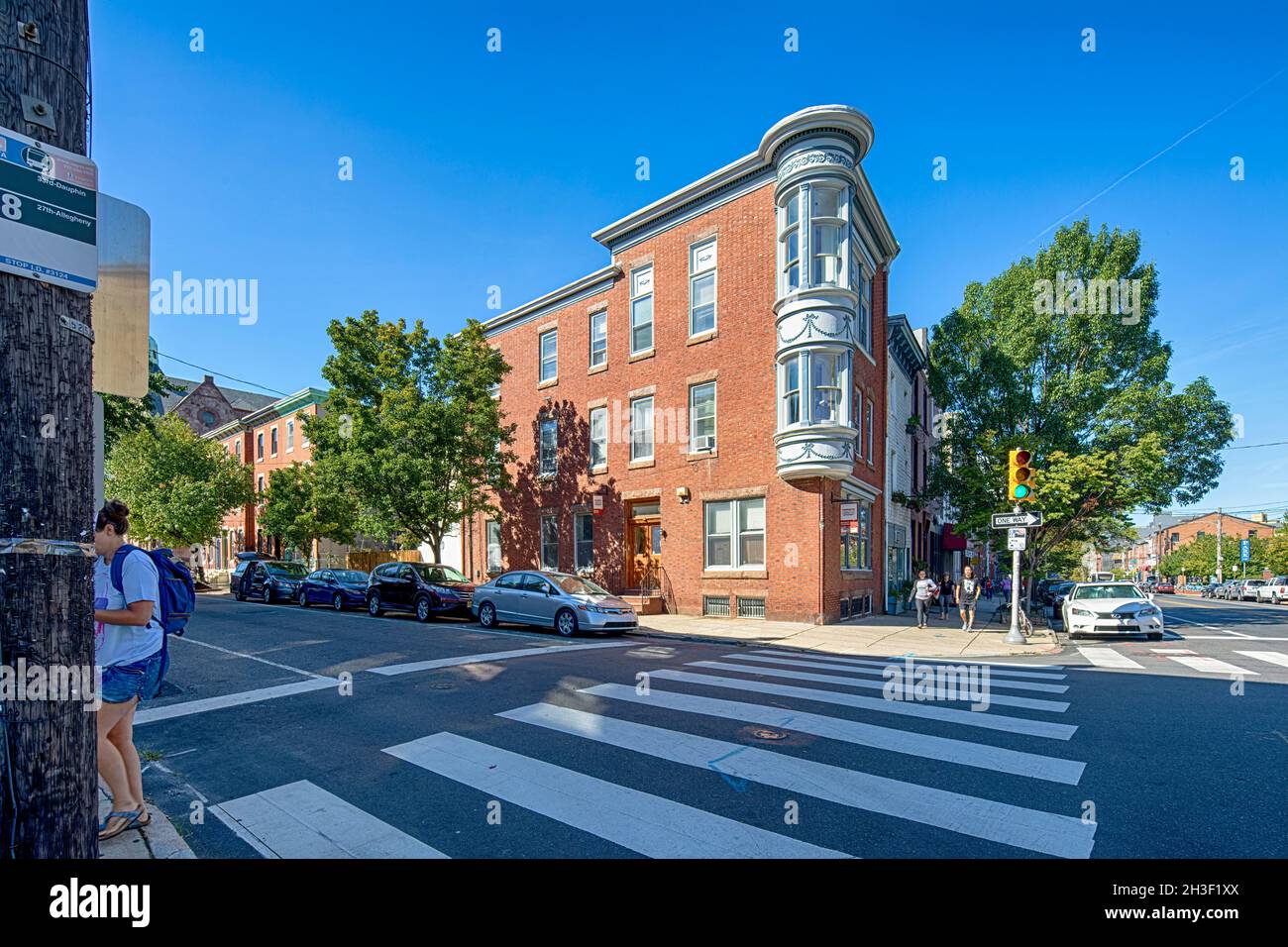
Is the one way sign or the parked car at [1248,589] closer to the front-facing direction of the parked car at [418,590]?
the one way sign

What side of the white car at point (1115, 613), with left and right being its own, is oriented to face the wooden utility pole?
front

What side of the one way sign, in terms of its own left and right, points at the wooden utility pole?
front

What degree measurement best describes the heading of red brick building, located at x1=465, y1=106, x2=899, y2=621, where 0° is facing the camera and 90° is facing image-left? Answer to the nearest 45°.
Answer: approximately 45°

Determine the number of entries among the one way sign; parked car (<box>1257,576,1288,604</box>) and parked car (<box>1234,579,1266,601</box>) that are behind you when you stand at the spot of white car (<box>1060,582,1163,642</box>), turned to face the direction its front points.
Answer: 2

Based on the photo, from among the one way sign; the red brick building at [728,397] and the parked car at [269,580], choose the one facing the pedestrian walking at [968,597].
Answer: the parked car

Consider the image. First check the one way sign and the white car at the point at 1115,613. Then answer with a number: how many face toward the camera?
2

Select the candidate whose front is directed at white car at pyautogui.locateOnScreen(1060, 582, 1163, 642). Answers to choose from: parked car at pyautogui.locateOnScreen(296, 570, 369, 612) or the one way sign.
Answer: the parked car

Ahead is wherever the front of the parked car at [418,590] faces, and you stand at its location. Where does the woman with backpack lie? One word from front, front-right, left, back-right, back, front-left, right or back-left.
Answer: front-right

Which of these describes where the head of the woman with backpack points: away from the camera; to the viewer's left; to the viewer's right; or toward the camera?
to the viewer's left

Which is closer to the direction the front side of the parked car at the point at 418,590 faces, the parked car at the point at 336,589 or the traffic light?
the traffic light
